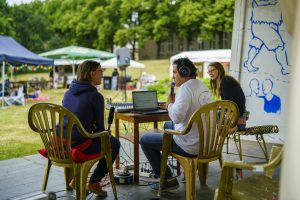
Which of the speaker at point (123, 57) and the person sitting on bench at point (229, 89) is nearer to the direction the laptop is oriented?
the person sitting on bench

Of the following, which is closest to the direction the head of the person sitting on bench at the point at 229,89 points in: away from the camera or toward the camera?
toward the camera

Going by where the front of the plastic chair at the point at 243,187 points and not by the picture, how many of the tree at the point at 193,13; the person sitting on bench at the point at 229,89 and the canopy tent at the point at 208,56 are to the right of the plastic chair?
3

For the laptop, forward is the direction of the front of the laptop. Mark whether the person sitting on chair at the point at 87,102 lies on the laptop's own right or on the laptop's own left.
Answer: on the laptop's own right

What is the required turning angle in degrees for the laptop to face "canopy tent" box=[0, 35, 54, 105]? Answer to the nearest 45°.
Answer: approximately 180°

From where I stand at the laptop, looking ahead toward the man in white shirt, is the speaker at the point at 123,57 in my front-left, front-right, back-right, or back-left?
back-left

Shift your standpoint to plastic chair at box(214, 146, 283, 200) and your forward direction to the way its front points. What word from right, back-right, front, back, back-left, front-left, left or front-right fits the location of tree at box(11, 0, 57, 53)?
front-right

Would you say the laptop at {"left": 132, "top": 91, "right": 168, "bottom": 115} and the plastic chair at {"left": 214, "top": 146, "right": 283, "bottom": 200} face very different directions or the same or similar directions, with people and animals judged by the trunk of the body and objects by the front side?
very different directions

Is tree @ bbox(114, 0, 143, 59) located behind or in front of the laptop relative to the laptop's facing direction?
behind

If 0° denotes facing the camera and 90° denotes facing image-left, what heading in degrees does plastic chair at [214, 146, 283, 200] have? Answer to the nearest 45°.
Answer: approximately 90°

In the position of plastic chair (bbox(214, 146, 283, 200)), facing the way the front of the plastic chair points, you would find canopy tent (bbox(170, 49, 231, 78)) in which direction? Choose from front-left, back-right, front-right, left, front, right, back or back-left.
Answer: right

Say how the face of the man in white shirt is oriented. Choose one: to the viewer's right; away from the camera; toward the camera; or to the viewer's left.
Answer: to the viewer's left
